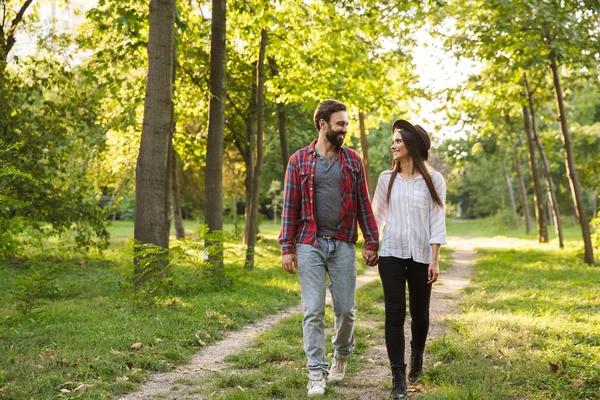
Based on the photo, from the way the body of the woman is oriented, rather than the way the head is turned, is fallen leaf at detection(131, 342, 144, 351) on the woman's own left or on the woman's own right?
on the woman's own right

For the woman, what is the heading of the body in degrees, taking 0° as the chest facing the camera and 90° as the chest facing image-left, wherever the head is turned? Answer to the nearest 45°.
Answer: approximately 0°

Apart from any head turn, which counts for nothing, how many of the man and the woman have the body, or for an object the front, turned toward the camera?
2

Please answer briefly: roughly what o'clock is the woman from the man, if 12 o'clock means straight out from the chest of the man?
The woman is roughly at 9 o'clock from the man.

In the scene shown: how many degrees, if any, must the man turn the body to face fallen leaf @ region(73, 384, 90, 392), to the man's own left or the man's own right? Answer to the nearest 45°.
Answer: approximately 90° to the man's own right

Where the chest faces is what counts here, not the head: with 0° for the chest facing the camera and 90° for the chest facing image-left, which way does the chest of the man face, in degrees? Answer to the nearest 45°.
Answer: approximately 0°

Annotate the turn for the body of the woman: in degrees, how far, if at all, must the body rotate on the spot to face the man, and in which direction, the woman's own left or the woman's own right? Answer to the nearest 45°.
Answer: approximately 90° to the woman's own right

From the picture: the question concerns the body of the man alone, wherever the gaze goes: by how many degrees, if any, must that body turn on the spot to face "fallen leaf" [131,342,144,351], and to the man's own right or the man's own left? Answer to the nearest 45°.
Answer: approximately 135° to the man's own right
